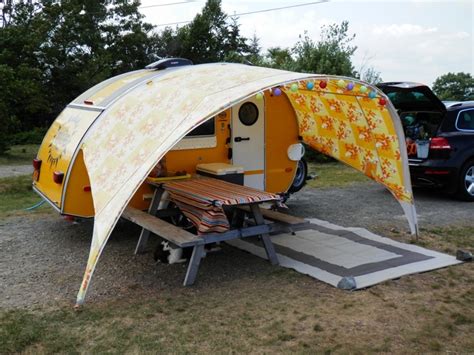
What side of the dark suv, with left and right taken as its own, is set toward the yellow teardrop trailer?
back

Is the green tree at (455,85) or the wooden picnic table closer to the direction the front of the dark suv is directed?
the green tree

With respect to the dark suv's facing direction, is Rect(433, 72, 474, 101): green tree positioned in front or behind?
in front

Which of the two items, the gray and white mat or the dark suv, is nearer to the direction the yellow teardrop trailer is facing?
the dark suv

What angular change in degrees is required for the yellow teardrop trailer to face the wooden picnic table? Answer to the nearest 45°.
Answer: approximately 135° to its right

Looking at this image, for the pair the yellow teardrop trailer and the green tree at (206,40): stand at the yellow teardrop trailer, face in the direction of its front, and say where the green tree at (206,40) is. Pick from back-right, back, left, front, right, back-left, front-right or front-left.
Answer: front-left

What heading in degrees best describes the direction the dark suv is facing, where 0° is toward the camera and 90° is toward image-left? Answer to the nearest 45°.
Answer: approximately 225°

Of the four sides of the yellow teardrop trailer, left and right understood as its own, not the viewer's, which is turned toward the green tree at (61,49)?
left

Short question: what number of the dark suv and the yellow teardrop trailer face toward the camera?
0

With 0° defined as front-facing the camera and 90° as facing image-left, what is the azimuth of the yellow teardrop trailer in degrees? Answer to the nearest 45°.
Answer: approximately 225°
